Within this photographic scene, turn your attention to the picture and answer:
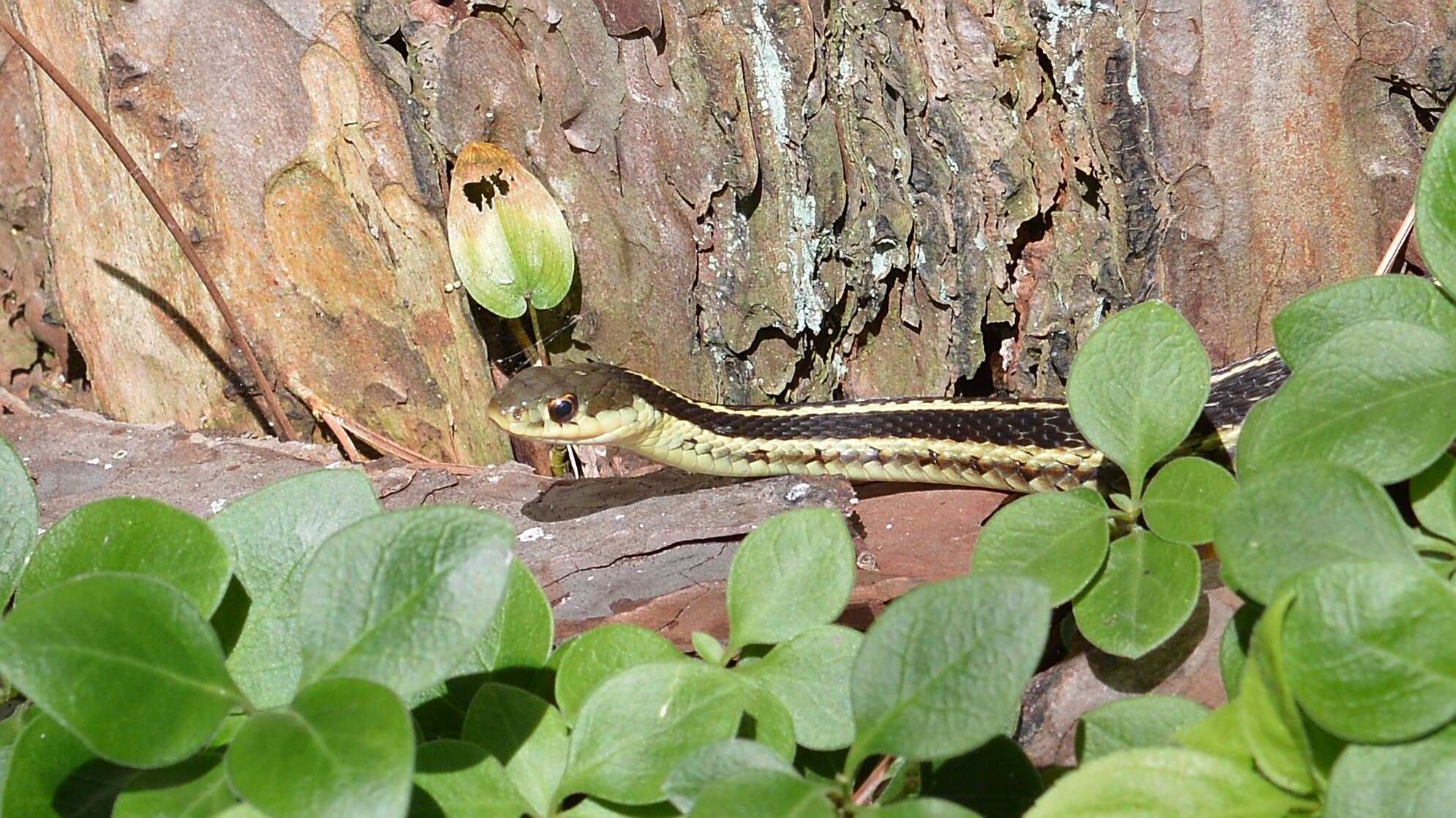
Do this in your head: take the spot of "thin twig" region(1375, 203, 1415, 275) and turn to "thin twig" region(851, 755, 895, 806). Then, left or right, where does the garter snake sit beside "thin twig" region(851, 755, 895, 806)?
right

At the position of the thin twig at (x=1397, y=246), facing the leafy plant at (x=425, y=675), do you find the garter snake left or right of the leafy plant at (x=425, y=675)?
right

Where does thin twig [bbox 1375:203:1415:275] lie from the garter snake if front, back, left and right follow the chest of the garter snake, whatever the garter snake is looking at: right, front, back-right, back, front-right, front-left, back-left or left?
back

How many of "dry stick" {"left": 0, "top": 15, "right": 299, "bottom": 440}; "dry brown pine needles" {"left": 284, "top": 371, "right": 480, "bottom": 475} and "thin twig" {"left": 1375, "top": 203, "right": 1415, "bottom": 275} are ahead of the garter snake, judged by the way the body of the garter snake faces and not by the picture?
2

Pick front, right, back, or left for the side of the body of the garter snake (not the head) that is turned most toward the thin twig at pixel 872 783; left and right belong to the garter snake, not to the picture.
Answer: left

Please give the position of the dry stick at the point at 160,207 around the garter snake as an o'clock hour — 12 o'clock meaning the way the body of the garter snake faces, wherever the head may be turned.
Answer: The dry stick is roughly at 12 o'clock from the garter snake.

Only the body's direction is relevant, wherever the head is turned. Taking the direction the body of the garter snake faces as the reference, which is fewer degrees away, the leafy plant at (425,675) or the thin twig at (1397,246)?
the leafy plant

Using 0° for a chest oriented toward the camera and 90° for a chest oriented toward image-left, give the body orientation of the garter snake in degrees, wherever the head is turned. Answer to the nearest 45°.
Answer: approximately 90°

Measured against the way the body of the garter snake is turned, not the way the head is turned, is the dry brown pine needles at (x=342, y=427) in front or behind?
in front

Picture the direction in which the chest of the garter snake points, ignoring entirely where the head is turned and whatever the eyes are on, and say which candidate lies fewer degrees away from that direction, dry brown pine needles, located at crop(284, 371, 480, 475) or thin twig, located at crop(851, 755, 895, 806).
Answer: the dry brown pine needles

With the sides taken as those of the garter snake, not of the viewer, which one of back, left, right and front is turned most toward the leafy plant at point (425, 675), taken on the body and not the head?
left
